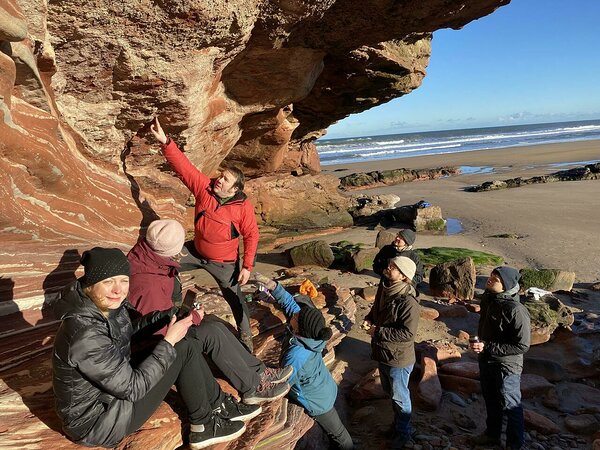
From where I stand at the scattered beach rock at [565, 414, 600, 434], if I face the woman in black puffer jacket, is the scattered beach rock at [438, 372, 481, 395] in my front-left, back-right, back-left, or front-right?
front-right

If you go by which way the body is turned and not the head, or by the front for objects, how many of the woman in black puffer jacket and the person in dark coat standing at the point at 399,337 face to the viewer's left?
1

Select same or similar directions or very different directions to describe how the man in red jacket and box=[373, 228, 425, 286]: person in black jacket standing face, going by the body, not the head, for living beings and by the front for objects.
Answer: same or similar directions

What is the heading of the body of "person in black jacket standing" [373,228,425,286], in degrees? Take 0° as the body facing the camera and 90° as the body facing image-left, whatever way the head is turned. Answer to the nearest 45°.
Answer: approximately 45°

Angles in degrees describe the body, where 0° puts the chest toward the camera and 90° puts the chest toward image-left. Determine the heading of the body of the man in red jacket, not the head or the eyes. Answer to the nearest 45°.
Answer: approximately 45°

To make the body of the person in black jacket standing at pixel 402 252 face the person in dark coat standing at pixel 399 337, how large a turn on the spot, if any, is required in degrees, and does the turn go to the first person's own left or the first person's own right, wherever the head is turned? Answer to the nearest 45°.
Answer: approximately 45° to the first person's own left

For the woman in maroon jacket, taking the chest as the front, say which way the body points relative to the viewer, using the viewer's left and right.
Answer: facing to the right of the viewer

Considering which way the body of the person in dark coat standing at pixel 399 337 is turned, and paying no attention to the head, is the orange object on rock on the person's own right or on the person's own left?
on the person's own right

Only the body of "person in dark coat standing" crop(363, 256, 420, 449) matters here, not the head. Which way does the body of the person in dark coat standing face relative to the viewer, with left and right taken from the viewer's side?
facing to the left of the viewer

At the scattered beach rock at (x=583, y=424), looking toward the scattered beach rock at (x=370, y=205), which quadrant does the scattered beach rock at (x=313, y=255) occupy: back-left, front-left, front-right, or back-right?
front-left

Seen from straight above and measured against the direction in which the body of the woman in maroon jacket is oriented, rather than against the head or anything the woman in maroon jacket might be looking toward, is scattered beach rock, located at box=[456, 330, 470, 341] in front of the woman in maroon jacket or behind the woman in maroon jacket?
in front

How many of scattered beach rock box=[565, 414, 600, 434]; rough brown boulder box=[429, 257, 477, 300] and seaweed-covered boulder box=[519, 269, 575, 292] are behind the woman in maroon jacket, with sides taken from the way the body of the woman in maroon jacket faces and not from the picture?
0

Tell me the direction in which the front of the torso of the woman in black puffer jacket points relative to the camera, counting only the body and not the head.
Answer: to the viewer's right

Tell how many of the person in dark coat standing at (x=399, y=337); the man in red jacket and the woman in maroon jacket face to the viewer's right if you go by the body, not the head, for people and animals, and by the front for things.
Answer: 1

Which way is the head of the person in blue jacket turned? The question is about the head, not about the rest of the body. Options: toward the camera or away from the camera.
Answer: away from the camera

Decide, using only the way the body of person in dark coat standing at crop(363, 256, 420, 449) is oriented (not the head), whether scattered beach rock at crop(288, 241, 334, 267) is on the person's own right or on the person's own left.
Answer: on the person's own right

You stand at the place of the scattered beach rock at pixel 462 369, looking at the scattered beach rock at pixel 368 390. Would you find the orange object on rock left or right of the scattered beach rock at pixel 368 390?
right
